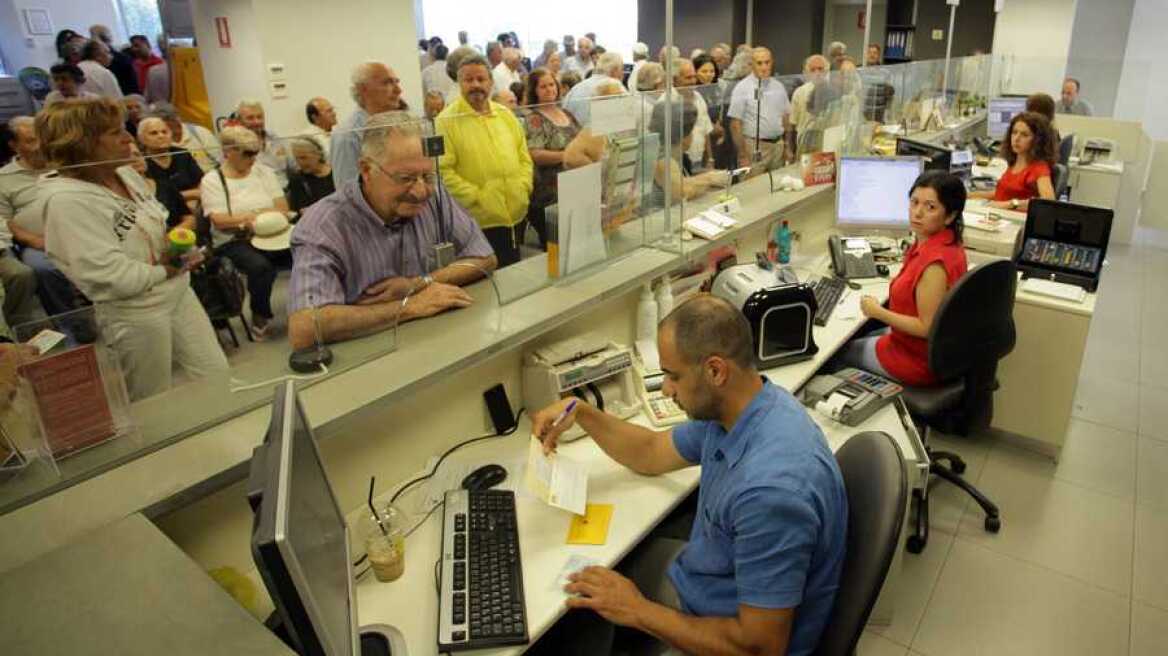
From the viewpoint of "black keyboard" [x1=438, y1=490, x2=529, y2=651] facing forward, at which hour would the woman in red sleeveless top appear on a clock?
The woman in red sleeveless top is roughly at 11 o'clock from the black keyboard.

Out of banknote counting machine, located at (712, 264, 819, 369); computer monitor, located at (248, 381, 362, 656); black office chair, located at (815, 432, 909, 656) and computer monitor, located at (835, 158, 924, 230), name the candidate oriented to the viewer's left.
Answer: the black office chair

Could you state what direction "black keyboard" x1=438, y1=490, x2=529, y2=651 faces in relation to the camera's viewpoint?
facing to the right of the viewer

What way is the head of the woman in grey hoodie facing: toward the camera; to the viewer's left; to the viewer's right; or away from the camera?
to the viewer's right

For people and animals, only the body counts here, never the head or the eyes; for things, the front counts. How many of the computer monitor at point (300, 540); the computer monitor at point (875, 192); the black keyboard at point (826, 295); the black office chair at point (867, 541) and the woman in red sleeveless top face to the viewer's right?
2

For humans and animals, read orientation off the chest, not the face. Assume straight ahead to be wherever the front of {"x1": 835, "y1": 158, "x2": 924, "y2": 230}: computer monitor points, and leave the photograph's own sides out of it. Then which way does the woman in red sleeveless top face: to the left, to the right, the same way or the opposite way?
to the right

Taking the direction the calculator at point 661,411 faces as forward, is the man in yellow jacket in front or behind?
behind

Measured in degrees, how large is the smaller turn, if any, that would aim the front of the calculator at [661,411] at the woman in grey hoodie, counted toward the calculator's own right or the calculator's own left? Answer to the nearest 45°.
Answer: approximately 135° to the calculator's own right

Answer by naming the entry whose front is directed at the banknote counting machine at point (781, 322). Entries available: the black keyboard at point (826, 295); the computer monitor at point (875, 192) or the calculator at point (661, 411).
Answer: the computer monitor

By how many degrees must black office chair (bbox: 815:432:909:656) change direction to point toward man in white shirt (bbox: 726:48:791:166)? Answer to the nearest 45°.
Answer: approximately 90° to its right

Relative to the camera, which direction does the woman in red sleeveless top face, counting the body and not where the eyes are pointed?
to the viewer's left

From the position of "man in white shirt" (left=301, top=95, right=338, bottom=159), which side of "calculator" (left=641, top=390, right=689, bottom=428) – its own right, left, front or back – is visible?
back

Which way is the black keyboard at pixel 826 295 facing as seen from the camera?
to the viewer's right

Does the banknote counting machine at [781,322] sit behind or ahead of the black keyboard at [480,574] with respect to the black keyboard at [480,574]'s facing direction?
ahead

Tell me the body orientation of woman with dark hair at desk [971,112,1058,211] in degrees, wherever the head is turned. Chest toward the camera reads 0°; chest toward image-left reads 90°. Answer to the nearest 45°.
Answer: approximately 45°

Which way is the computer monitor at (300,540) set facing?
to the viewer's right

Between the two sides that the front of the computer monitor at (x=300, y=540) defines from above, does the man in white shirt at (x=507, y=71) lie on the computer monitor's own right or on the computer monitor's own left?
on the computer monitor's own left
